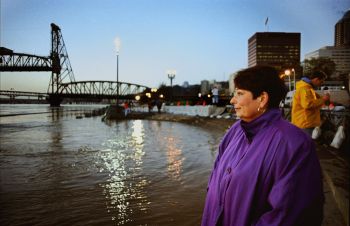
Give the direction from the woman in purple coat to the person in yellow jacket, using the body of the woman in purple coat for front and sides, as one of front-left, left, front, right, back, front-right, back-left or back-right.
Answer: back-right

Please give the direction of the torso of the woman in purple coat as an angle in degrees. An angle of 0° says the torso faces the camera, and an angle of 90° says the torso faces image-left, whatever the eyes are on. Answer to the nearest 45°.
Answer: approximately 45°

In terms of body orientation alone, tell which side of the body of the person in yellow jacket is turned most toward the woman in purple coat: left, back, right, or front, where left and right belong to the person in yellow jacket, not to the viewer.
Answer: right

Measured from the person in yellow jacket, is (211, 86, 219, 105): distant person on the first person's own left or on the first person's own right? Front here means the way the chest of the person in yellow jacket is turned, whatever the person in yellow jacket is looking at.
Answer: on the first person's own left

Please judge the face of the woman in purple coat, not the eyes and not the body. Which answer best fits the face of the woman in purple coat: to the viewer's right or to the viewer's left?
to the viewer's left
